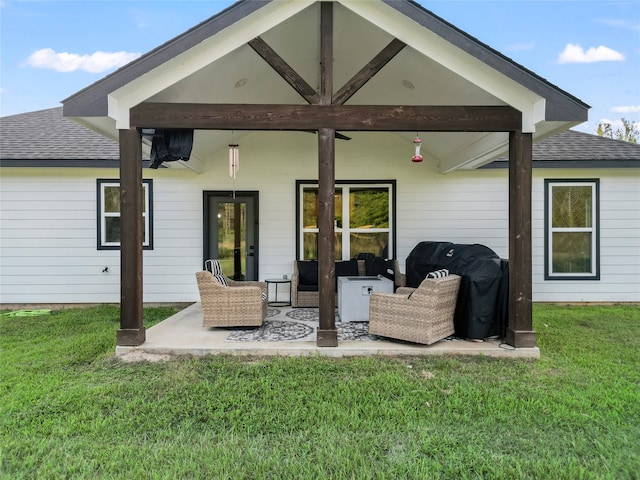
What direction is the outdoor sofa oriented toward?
toward the camera

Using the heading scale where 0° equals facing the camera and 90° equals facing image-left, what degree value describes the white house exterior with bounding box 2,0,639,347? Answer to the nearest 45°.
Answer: approximately 0°

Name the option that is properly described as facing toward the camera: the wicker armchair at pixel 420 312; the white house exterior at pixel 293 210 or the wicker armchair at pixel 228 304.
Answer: the white house exterior

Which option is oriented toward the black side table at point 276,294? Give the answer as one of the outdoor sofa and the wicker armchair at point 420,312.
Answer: the wicker armchair

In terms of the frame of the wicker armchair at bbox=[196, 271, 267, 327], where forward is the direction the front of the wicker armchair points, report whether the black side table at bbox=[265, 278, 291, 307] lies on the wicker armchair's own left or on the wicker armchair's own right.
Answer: on the wicker armchair's own left

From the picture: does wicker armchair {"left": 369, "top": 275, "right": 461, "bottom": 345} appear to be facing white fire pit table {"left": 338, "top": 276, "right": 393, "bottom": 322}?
yes

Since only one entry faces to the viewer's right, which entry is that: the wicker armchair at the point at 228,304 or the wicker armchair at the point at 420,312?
the wicker armchair at the point at 228,304

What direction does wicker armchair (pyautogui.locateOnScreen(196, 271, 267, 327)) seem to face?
to the viewer's right

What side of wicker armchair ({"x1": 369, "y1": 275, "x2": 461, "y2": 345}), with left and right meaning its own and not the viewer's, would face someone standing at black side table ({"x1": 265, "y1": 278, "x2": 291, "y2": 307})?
front

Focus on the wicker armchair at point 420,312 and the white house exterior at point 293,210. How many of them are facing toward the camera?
1

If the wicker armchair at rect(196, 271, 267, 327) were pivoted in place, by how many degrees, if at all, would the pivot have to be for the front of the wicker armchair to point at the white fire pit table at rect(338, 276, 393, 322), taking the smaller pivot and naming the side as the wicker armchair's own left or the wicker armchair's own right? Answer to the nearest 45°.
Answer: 0° — it already faces it

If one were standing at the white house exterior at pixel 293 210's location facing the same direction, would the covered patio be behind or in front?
in front
